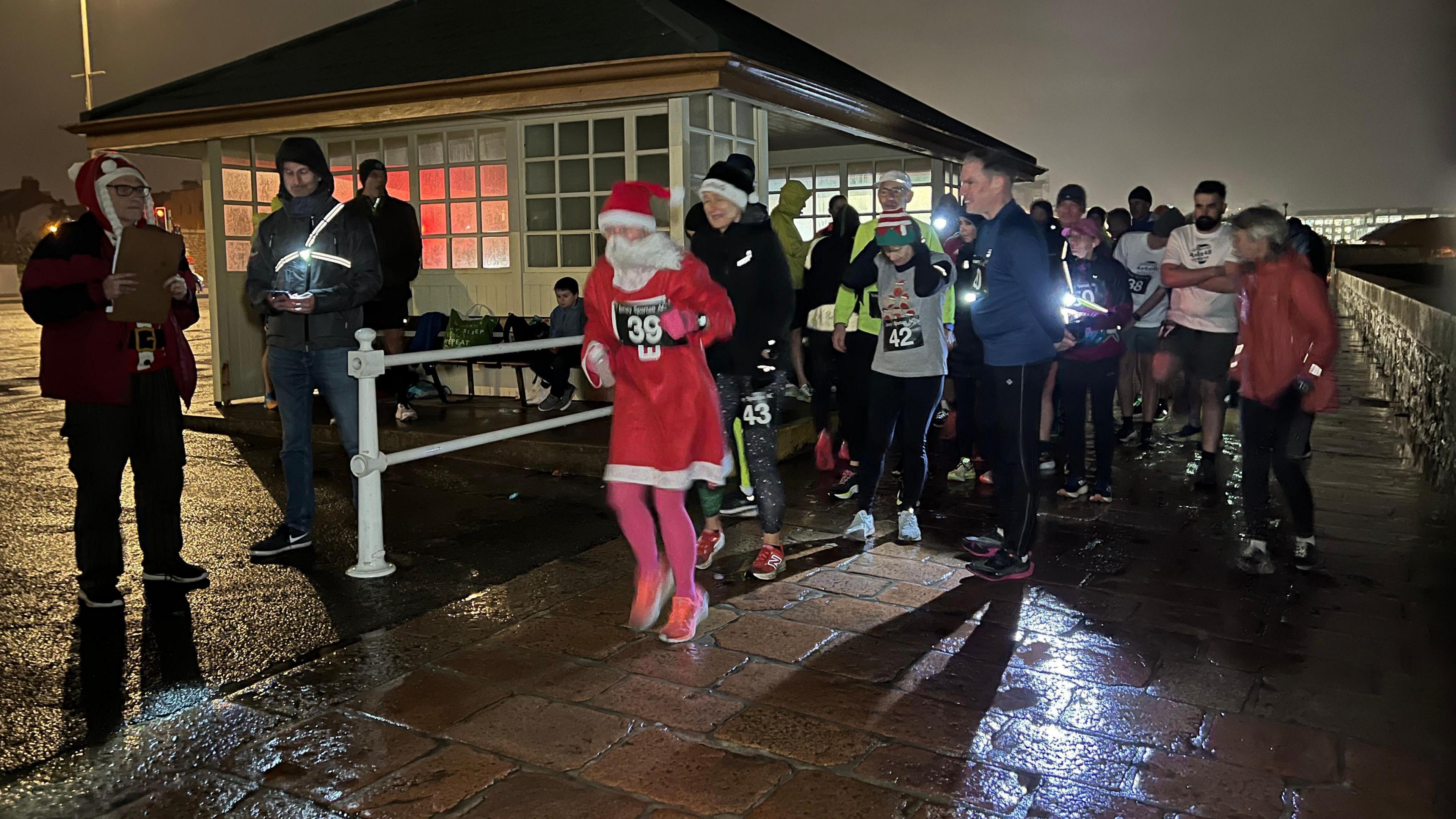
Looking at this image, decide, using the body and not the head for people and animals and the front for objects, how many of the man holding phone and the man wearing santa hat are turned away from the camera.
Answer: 0

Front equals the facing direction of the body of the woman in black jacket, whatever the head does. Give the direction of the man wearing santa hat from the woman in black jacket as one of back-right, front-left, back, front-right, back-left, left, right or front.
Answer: front-right

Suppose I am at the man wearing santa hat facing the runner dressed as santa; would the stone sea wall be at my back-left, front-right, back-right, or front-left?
front-left

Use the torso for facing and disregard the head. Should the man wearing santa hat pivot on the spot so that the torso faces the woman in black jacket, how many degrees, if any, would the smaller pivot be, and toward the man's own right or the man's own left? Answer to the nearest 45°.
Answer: approximately 45° to the man's own left

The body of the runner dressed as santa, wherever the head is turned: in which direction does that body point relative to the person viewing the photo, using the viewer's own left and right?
facing the viewer and to the left of the viewer

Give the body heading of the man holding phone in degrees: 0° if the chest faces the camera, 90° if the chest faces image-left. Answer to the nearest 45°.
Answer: approximately 45°

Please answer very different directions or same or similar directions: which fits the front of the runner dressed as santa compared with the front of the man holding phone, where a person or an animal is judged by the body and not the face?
same or similar directions

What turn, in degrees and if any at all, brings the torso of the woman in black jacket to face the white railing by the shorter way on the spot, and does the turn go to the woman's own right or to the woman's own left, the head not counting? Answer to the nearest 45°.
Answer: approximately 45° to the woman's own right

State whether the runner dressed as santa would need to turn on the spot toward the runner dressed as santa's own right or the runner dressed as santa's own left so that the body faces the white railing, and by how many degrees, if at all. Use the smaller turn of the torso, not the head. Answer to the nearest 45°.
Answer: approximately 90° to the runner dressed as santa's own right

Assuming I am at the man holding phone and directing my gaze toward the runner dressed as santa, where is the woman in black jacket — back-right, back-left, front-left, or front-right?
front-left

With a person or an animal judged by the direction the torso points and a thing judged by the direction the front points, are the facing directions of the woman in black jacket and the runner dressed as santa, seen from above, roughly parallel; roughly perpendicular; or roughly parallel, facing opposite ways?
roughly parallel

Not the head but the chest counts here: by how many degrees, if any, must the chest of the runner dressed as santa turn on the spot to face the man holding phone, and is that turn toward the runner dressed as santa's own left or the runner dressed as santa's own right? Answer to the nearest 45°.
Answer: approximately 90° to the runner dressed as santa's own right

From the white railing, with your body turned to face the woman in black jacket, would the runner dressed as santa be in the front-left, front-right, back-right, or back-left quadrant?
front-right

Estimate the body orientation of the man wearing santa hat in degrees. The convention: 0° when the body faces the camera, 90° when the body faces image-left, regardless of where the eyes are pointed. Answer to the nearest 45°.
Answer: approximately 315°

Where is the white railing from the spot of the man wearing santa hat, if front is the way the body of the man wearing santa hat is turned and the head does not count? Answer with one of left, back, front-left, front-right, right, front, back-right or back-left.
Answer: front-left
